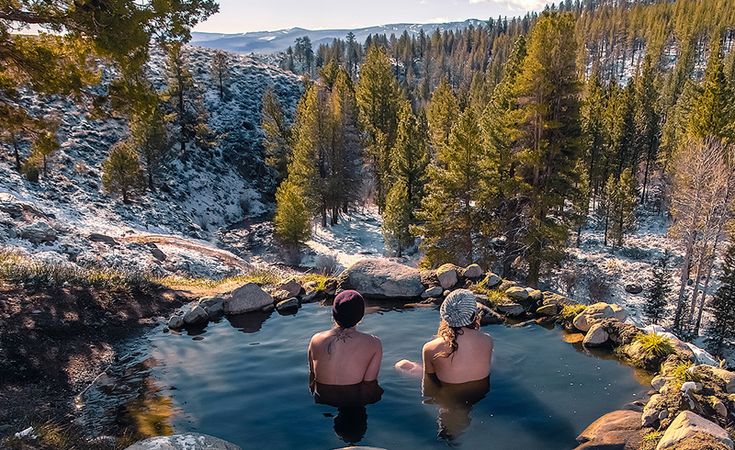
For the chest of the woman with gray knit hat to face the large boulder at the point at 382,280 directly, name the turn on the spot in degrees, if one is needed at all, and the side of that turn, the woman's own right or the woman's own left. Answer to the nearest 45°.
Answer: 0° — they already face it

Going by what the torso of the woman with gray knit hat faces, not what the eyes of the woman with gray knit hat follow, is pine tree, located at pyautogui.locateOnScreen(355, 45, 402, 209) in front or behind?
in front

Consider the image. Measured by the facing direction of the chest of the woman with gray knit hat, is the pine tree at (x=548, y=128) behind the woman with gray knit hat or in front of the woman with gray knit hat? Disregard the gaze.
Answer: in front

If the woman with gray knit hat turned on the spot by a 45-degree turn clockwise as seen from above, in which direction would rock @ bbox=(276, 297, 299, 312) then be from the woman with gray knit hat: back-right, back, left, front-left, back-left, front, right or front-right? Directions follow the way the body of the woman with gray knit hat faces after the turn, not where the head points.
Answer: left

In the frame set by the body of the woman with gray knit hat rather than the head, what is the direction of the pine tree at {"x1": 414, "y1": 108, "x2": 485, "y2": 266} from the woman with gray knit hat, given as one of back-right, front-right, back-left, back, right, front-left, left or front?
front

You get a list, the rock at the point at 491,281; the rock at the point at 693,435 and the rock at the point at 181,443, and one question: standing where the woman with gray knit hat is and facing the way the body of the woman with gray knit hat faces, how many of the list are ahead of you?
1

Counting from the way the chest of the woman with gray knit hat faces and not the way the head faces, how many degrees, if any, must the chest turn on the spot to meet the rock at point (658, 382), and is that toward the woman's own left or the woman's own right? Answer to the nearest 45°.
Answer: approximately 90° to the woman's own right

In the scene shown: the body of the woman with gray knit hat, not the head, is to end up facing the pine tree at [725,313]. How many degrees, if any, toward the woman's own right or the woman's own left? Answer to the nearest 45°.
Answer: approximately 45° to the woman's own right

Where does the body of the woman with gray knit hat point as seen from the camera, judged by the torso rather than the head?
away from the camera

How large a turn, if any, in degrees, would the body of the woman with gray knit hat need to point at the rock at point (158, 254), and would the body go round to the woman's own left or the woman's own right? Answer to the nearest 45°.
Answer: approximately 45° to the woman's own left

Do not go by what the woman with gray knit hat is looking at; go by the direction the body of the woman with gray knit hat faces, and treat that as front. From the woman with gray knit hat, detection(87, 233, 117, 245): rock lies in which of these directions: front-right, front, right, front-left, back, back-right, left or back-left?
front-left

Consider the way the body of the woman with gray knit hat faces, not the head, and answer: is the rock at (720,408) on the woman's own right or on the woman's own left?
on the woman's own right

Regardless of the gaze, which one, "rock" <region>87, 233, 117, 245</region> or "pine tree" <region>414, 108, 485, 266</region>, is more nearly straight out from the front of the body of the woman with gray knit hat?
the pine tree

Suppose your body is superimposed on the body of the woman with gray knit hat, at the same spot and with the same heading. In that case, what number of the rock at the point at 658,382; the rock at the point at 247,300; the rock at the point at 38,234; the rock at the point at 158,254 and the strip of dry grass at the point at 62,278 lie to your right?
1

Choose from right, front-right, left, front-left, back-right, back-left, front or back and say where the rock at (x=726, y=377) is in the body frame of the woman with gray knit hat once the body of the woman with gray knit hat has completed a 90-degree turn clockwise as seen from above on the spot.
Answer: front

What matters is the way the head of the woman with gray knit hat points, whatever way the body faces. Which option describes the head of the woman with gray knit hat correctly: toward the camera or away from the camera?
away from the camera

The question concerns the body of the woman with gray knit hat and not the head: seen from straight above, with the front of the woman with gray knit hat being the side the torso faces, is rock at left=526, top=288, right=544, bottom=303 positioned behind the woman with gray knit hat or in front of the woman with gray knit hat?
in front
